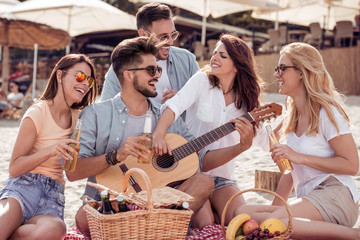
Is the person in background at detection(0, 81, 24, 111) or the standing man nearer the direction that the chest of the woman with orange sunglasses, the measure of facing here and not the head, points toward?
the standing man

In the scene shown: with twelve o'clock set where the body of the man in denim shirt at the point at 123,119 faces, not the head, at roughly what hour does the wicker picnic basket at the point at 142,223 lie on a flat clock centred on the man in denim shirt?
The wicker picnic basket is roughly at 1 o'clock from the man in denim shirt.

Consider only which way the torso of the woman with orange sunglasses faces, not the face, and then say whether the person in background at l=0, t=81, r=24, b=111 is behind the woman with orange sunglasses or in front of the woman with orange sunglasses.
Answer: behind

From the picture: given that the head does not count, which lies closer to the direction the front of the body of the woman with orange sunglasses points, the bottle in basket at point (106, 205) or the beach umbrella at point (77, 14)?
the bottle in basket

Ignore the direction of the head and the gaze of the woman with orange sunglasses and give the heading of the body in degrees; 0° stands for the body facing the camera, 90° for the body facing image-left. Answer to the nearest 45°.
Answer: approximately 315°

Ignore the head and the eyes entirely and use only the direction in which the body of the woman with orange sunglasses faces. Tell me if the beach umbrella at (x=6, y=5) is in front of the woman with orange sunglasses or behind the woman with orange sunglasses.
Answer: behind

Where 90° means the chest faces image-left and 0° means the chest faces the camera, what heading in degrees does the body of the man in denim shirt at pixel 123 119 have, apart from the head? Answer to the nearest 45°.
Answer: approximately 315°

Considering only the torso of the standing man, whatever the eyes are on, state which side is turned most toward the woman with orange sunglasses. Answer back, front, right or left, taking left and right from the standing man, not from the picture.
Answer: right
